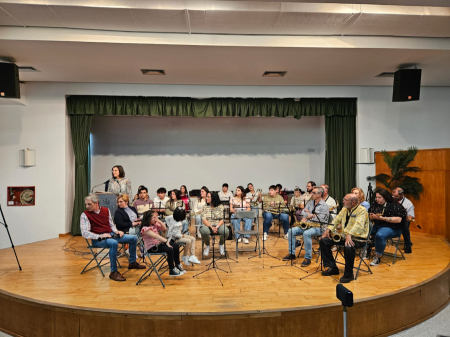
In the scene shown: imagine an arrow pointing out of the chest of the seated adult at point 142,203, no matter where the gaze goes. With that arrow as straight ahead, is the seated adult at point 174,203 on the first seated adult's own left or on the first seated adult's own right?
on the first seated adult's own left

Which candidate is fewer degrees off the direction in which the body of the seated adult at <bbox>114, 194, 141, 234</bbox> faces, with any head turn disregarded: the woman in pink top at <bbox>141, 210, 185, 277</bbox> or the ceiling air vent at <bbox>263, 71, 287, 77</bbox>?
the woman in pink top

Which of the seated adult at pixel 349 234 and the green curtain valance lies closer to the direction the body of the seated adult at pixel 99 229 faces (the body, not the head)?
the seated adult

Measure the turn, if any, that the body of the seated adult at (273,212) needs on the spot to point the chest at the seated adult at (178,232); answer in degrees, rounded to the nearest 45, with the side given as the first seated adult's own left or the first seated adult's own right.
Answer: approximately 45° to the first seated adult's own right

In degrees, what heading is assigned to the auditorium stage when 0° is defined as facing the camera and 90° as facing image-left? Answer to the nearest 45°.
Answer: approximately 0°

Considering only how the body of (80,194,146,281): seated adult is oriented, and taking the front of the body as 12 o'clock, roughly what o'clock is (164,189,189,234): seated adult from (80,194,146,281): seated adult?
(164,189,189,234): seated adult is roughly at 9 o'clock from (80,194,146,281): seated adult.

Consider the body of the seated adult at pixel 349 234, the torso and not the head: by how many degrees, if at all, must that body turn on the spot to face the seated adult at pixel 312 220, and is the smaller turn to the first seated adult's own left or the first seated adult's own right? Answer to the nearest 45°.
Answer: approximately 90° to the first seated adult's own right
